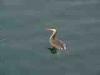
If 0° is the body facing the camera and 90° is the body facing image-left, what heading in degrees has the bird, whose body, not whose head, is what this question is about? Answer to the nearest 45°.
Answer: approximately 90°
